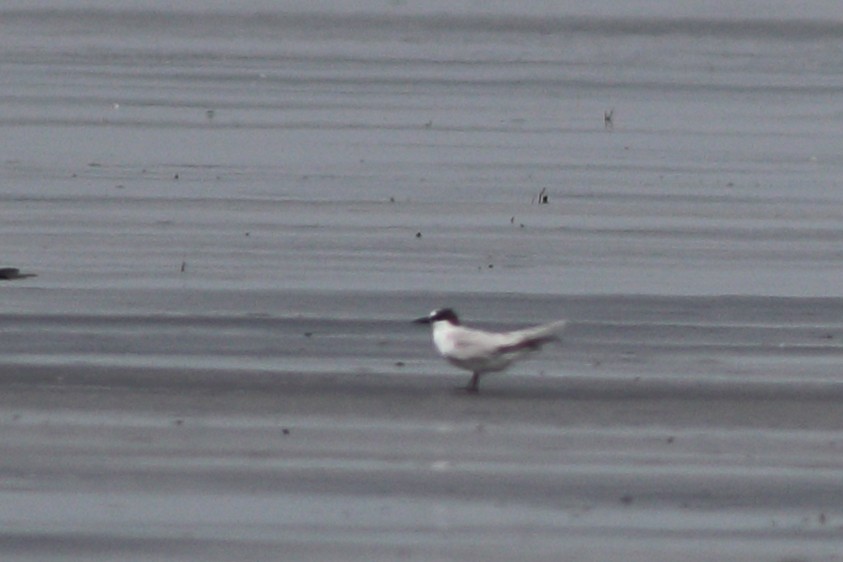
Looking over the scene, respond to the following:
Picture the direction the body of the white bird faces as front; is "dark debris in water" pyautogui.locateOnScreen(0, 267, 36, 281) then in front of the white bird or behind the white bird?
in front

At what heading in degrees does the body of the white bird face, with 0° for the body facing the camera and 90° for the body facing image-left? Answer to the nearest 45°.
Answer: approximately 90°
